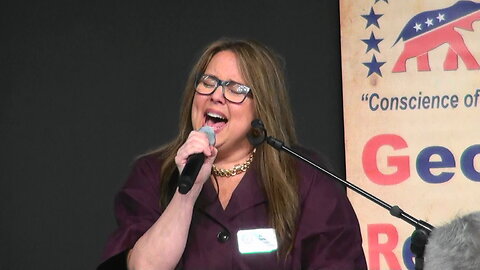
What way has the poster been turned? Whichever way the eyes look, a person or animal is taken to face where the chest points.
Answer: toward the camera
